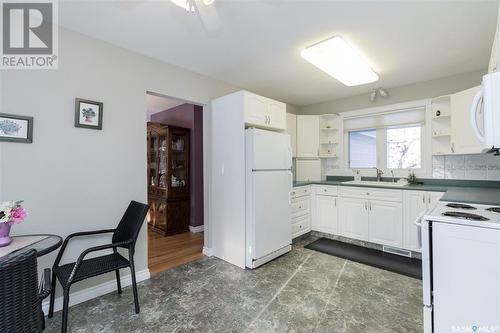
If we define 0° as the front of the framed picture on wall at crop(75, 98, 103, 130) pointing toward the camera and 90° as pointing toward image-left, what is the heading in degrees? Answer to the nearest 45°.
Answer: approximately 315°

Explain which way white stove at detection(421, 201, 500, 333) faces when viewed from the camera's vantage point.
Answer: facing to the left of the viewer

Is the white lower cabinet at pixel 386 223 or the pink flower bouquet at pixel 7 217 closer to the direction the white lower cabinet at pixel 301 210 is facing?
the white lower cabinet

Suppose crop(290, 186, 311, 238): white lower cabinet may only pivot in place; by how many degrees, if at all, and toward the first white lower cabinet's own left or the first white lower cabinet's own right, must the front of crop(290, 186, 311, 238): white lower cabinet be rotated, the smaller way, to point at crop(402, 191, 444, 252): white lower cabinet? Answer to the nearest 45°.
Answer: approximately 45° to the first white lower cabinet's own left

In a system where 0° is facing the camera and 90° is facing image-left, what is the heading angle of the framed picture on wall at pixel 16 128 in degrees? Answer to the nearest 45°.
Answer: approximately 315°

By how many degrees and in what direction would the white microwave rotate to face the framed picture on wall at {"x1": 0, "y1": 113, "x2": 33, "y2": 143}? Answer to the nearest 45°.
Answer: approximately 45° to its left

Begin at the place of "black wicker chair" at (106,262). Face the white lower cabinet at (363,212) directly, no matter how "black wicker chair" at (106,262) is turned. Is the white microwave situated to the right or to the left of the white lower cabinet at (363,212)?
right

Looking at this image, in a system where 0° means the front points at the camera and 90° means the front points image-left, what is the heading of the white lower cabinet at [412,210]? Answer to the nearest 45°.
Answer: approximately 0°

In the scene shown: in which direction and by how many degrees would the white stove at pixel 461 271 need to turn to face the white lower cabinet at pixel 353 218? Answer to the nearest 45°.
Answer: approximately 45° to its right
